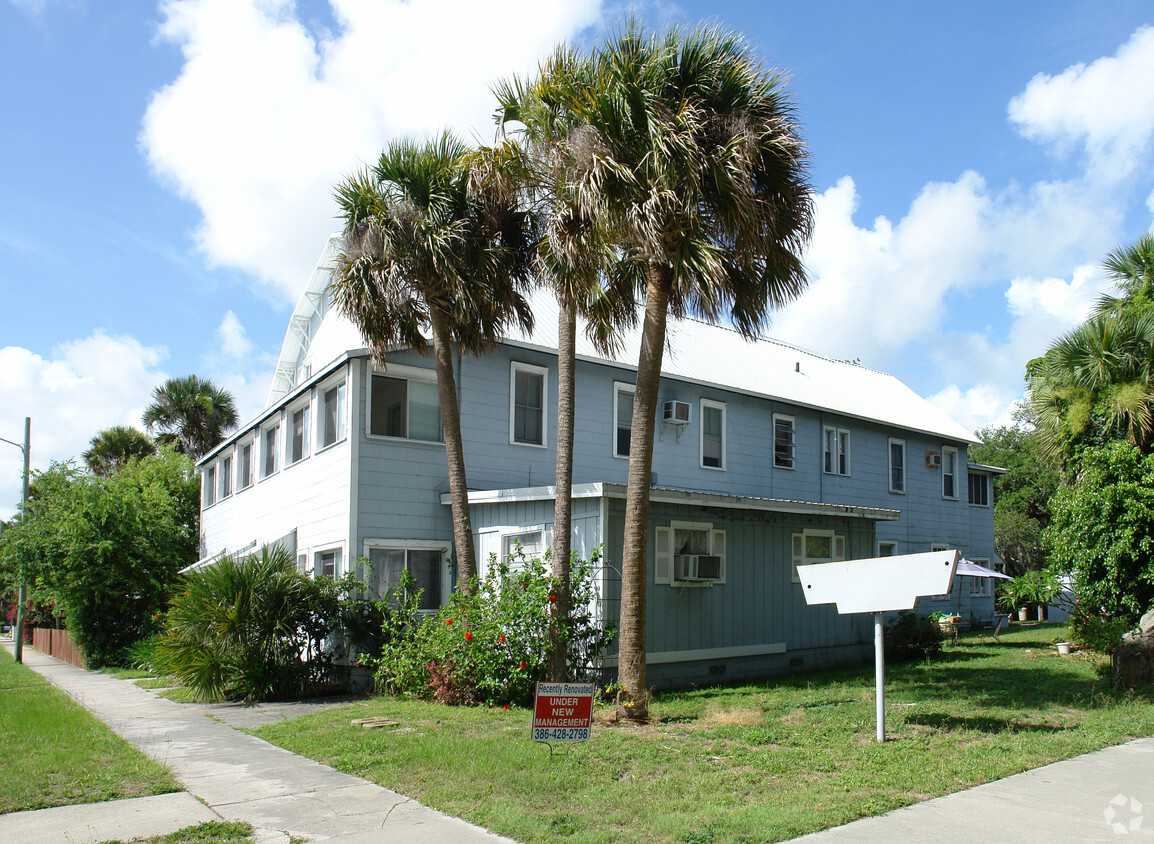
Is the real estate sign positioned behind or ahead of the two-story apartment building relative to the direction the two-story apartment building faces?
ahead

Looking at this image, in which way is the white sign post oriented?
toward the camera

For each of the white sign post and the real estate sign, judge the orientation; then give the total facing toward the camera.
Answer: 2

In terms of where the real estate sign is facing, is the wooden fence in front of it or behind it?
behind

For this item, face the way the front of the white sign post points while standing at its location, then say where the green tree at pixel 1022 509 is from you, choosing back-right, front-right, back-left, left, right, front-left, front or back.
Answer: back

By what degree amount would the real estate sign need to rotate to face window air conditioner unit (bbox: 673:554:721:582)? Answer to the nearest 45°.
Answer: approximately 180°

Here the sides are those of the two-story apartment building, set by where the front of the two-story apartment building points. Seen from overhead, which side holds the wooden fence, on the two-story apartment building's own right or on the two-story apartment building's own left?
on the two-story apartment building's own right

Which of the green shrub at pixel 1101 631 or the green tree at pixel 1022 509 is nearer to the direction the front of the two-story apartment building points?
the green shrub

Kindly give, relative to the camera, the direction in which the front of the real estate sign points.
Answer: facing the viewer

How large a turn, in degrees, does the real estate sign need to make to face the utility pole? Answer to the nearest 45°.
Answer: approximately 135° to its right
